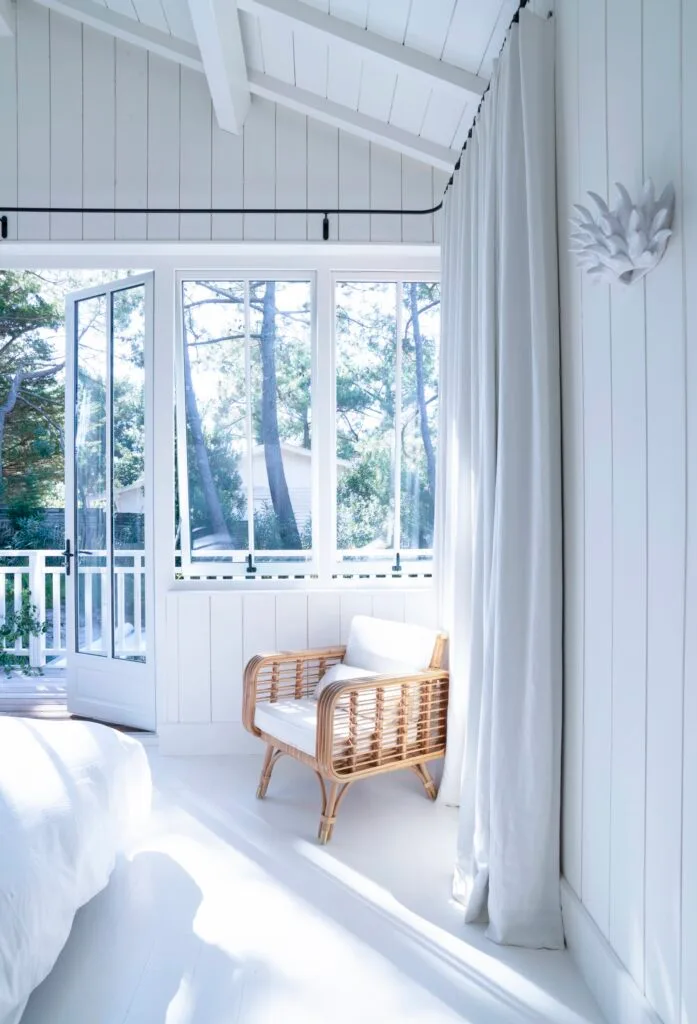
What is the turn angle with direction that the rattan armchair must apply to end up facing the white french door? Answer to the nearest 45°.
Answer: approximately 90° to its right

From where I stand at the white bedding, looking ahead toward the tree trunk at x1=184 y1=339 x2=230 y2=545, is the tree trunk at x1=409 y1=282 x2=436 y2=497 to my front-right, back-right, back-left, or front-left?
front-right

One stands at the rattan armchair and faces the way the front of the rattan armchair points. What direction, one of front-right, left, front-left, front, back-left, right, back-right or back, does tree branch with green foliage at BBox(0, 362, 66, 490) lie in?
right

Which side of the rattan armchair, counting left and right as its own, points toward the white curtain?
left

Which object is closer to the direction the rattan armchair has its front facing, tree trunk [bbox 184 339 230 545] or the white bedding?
the white bedding

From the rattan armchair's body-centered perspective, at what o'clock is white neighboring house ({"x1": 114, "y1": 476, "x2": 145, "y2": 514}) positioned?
The white neighboring house is roughly at 3 o'clock from the rattan armchair.

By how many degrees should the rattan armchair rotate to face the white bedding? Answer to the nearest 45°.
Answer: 0° — it already faces it

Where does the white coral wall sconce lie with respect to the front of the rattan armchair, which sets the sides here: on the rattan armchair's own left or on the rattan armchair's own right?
on the rattan armchair's own left

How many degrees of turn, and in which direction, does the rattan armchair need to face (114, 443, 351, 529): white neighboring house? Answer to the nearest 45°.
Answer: approximately 135° to its right

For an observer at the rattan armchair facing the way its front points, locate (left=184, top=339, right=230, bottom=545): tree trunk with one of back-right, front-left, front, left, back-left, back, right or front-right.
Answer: right
